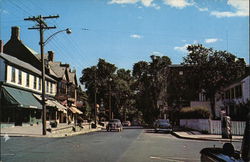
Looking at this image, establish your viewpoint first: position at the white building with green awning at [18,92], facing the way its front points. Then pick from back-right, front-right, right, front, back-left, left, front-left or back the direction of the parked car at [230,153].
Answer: front-right

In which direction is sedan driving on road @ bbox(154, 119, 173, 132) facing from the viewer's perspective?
away from the camera

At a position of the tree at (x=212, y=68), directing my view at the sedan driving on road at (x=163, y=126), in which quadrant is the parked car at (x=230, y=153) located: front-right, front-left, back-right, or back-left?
front-left

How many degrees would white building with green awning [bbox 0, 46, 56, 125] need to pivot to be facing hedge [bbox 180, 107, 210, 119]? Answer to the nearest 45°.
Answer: approximately 45° to its left

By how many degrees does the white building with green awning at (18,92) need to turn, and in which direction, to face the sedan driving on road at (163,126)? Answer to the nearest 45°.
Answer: approximately 45° to its left

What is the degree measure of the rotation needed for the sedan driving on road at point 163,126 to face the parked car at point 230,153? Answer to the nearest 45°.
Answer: approximately 180°

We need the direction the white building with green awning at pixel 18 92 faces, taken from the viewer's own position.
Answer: facing the viewer and to the right of the viewer

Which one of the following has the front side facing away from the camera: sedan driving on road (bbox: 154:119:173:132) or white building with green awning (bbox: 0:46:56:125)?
the sedan driving on road

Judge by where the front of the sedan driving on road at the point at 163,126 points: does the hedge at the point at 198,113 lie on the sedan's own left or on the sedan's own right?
on the sedan's own right

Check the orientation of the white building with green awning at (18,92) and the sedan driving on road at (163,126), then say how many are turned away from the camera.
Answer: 1

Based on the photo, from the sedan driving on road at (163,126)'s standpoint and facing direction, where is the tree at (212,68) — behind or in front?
in front
